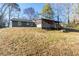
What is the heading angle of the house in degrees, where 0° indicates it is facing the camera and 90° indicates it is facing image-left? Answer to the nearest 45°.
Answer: approximately 0°
